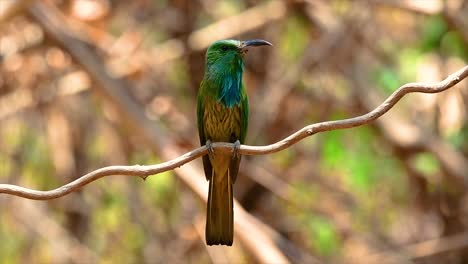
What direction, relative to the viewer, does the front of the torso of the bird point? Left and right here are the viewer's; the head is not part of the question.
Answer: facing the viewer
